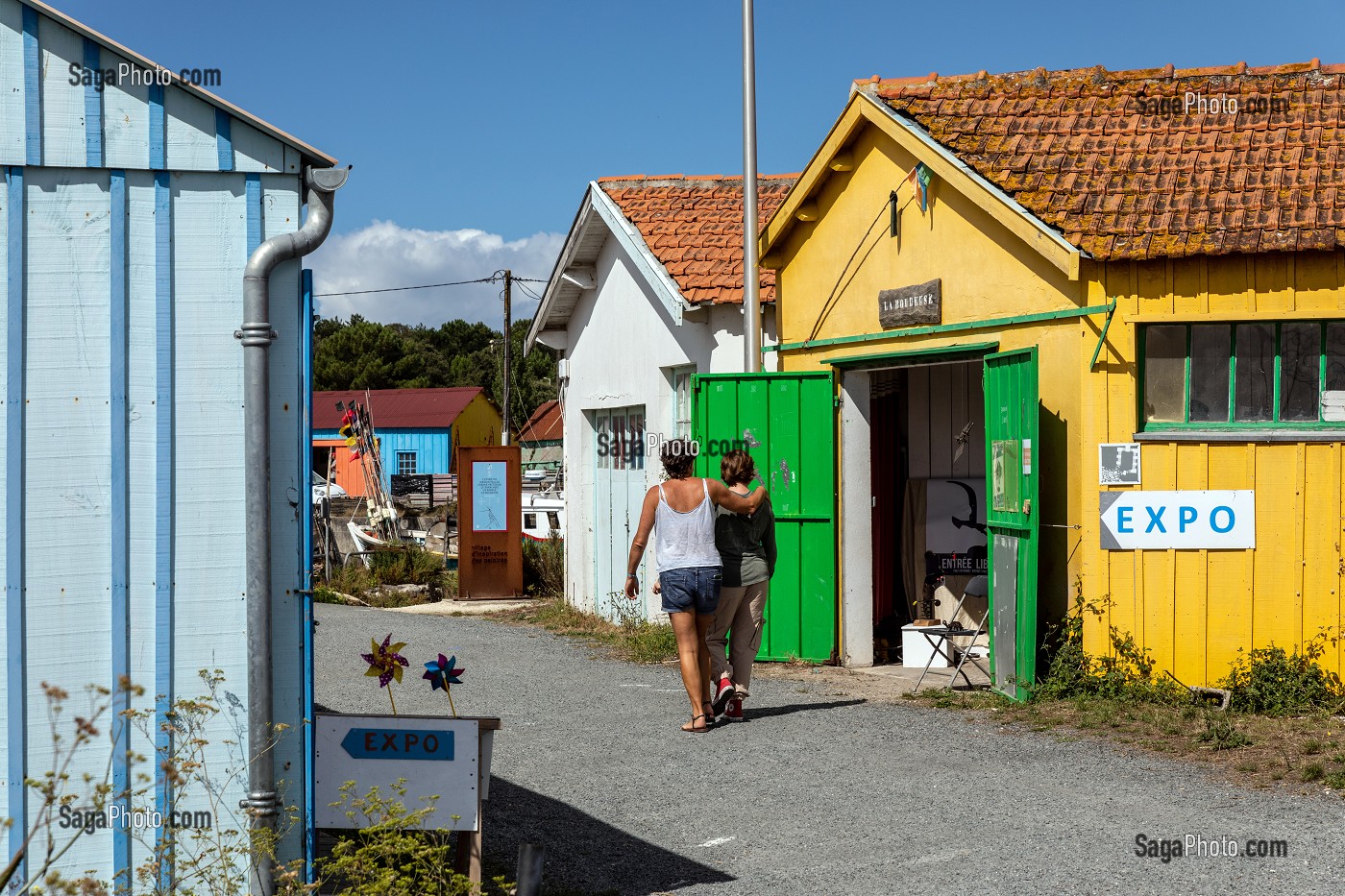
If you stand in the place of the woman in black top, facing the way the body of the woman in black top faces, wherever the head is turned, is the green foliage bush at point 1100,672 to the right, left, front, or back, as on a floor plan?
right

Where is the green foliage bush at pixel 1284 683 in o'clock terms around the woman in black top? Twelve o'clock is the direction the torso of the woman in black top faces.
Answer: The green foliage bush is roughly at 3 o'clock from the woman in black top.

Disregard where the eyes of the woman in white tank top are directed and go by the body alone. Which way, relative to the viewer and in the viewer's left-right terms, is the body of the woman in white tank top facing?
facing away from the viewer

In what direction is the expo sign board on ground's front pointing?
toward the camera

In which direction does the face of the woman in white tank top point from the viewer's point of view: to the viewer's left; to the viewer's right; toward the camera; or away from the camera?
away from the camera

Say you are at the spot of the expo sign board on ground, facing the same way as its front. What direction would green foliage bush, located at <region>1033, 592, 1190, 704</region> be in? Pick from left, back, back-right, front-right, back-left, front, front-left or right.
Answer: back-left

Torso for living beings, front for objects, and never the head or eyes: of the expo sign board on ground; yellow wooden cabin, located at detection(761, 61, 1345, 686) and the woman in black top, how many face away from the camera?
1

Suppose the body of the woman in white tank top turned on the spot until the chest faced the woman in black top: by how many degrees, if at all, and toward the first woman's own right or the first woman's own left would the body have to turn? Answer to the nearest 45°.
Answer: approximately 45° to the first woman's own right

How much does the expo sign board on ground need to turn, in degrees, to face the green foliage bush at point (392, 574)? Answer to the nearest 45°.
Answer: approximately 180°

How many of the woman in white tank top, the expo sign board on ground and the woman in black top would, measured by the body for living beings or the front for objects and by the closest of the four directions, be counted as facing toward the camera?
1

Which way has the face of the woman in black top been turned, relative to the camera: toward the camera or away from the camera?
away from the camera

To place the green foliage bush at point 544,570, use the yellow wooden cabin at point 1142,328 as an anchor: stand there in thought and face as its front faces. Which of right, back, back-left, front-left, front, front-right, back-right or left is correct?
right

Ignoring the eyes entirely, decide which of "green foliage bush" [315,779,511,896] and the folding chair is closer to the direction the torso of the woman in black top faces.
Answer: the folding chair

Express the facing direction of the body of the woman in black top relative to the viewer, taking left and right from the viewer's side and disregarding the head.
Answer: facing away from the viewer

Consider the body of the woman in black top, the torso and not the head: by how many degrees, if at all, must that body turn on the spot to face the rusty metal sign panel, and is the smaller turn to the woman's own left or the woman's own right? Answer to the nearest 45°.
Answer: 0° — they already face it

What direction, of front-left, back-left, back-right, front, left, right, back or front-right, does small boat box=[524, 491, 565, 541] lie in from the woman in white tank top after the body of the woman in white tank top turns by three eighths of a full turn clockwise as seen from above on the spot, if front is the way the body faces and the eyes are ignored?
back-left

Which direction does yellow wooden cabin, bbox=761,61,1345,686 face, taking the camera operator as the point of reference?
facing the viewer and to the left of the viewer
